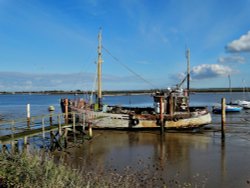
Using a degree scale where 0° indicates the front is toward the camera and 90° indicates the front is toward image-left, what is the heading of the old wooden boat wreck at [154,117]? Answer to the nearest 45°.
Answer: approximately 90°

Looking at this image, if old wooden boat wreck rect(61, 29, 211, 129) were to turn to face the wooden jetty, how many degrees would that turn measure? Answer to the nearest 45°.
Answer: approximately 45° to its left
